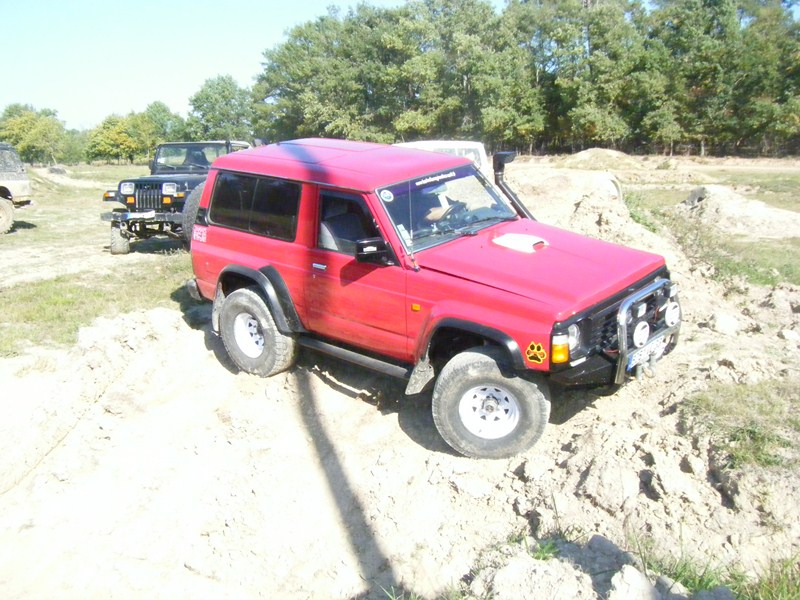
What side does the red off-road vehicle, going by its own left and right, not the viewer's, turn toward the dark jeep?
back

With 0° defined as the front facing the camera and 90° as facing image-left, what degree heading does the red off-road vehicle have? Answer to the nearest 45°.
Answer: approximately 315°
